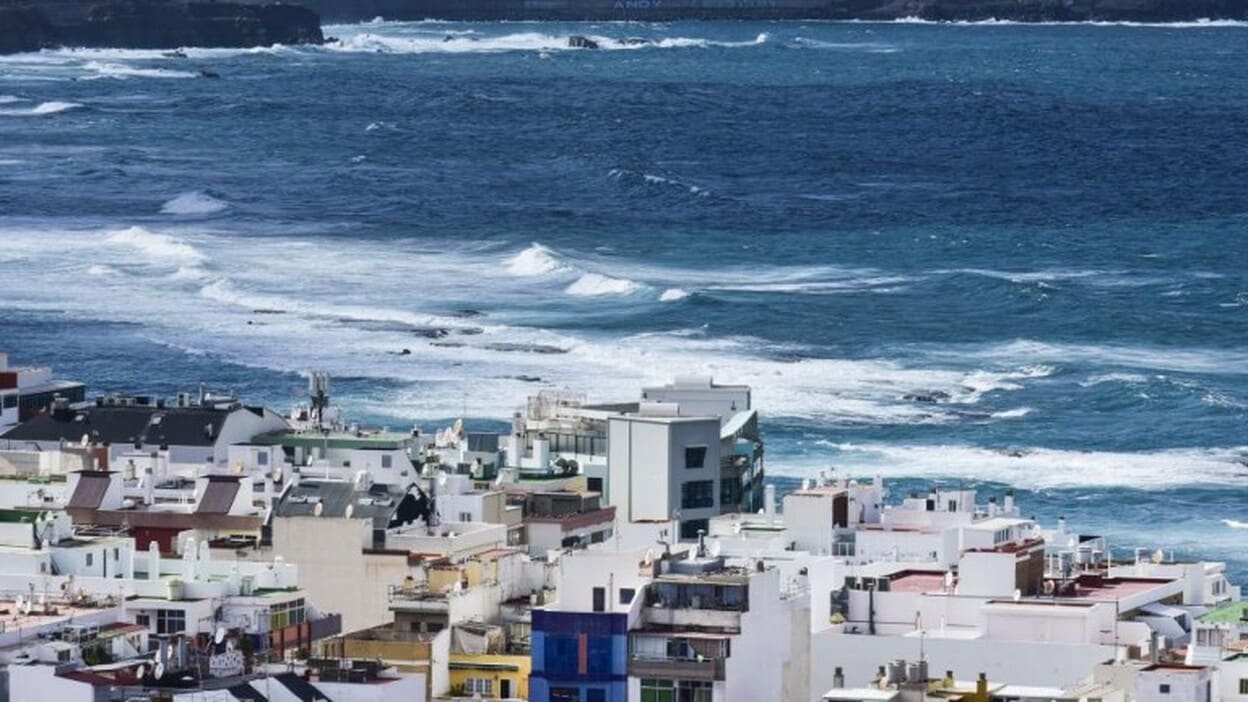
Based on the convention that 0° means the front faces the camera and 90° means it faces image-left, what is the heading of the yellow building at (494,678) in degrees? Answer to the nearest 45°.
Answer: approximately 0°
